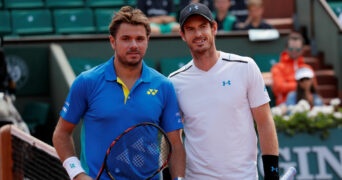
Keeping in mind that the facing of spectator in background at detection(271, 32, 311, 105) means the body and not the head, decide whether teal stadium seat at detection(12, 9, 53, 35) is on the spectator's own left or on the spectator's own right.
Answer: on the spectator's own right

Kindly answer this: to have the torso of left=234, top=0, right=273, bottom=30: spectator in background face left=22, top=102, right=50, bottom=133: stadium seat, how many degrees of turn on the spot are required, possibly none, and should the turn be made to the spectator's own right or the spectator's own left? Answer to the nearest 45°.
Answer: approximately 45° to the spectator's own right

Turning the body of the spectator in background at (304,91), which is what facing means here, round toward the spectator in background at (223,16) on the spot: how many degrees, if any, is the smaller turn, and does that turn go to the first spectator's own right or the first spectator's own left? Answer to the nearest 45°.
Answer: approximately 135° to the first spectator's own right

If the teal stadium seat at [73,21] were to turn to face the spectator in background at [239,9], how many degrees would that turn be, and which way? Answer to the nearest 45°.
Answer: approximately 90° to its left

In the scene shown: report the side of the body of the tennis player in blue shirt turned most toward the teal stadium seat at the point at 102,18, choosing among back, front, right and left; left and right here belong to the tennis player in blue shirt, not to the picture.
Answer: back

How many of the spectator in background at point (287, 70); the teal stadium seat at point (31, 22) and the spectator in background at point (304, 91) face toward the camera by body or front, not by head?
3

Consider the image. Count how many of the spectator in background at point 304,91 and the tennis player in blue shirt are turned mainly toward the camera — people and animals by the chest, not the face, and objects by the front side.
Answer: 2

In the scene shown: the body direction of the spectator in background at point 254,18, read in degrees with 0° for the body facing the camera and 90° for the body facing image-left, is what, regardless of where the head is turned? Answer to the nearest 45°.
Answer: approximately 0°

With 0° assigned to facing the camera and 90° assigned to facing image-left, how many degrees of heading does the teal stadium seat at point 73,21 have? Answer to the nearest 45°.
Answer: approximately 0°

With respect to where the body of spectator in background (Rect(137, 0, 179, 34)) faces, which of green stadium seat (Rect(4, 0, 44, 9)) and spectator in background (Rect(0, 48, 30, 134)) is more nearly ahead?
the spectator in background
